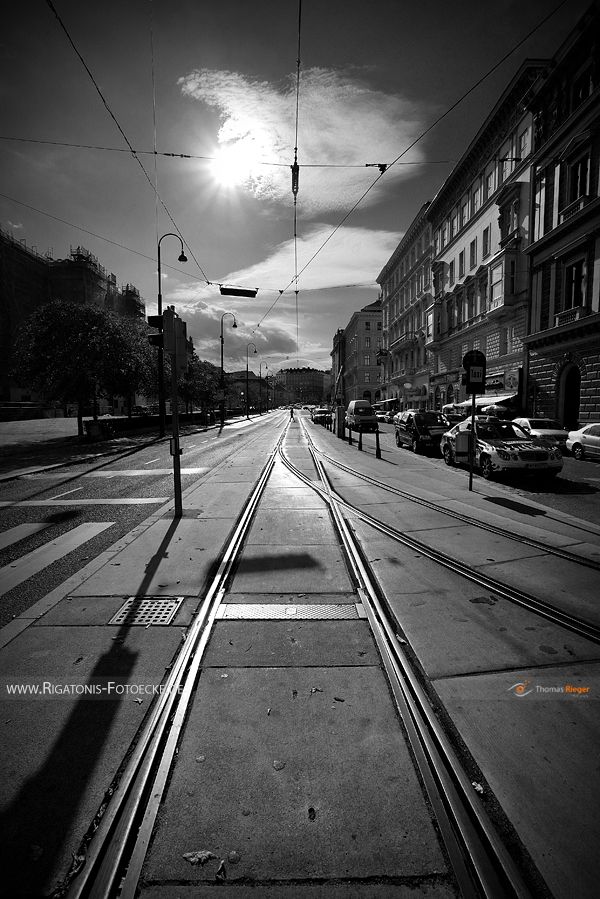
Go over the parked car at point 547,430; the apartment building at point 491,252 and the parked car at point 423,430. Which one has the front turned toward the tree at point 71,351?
the apartment building

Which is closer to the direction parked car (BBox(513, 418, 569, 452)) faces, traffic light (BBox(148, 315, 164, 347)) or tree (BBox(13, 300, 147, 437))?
the traffic light

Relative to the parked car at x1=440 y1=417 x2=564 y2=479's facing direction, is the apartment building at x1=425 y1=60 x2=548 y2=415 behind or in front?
behind

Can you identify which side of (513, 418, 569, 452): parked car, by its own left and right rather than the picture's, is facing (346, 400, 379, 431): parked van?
back

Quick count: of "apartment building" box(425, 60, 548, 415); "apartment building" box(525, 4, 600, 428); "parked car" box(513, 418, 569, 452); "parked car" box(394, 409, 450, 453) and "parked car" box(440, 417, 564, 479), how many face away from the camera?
0

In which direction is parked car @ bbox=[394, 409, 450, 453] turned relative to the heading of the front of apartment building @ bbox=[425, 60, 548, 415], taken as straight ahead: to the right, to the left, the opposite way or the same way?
to the left

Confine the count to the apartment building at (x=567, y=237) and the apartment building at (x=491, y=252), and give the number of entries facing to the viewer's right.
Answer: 0

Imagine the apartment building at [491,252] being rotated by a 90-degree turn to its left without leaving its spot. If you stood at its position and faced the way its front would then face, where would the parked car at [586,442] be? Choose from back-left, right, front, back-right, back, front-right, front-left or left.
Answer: front-right

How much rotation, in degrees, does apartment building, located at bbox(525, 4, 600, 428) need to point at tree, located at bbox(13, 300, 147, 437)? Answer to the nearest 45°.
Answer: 0° — it already faces it

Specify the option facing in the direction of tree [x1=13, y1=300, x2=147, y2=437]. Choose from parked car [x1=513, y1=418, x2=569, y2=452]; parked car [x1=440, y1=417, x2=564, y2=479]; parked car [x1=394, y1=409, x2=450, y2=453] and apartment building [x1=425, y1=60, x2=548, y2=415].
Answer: the apartment building

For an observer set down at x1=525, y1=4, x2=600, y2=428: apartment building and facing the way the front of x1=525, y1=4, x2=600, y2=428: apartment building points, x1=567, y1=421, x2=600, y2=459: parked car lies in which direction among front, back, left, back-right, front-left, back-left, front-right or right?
front-left

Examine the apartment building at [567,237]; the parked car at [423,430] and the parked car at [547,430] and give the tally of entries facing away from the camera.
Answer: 0

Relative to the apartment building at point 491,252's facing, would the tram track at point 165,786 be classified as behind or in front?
in front

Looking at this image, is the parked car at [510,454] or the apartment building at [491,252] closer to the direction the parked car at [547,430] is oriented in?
the parked car

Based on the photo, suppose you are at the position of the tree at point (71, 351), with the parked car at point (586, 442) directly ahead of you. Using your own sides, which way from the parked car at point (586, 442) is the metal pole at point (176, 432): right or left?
right

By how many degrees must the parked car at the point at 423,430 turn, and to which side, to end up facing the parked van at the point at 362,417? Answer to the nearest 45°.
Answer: approximately 135° to its left
